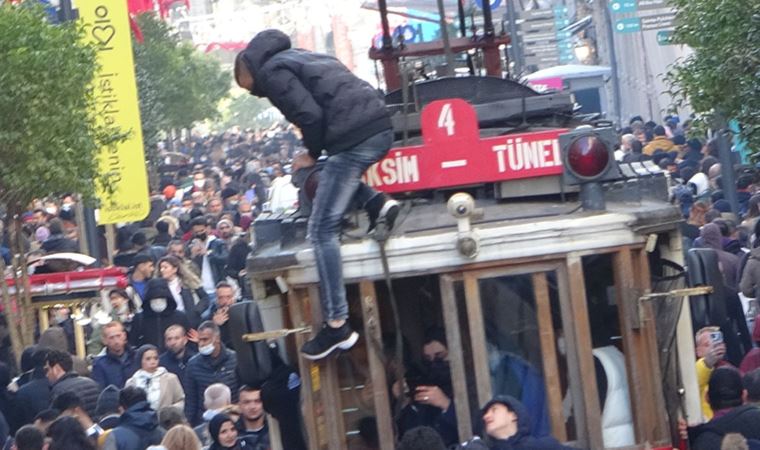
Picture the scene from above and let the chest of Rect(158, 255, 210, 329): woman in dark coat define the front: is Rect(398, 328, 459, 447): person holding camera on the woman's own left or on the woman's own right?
on the woman's own left

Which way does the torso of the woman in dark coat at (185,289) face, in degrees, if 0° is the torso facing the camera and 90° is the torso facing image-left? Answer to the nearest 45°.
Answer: approximately 45°

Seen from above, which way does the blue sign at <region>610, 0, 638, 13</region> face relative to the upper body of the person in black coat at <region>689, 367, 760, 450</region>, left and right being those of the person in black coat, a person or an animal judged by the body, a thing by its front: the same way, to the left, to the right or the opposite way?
the opposite way

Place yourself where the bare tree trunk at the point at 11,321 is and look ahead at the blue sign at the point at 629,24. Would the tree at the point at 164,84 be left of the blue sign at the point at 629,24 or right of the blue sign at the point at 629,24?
left

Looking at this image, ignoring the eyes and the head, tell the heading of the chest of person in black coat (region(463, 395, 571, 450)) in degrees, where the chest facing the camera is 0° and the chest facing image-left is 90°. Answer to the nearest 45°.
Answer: approximately 45°

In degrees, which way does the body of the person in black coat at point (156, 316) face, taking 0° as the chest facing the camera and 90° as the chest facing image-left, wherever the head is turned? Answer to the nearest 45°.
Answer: approximately 0°

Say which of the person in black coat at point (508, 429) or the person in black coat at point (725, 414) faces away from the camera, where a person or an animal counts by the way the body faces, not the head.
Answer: the person in black coat at point (725, 414)

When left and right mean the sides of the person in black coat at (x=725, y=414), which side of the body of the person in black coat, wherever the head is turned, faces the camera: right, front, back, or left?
back

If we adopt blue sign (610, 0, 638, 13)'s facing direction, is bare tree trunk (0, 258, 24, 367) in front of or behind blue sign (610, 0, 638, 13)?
in front
